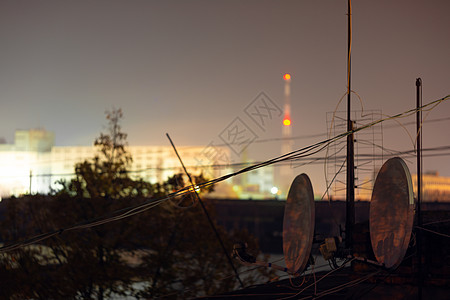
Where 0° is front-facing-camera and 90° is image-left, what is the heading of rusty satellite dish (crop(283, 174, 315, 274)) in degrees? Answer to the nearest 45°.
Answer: approximately 90°
